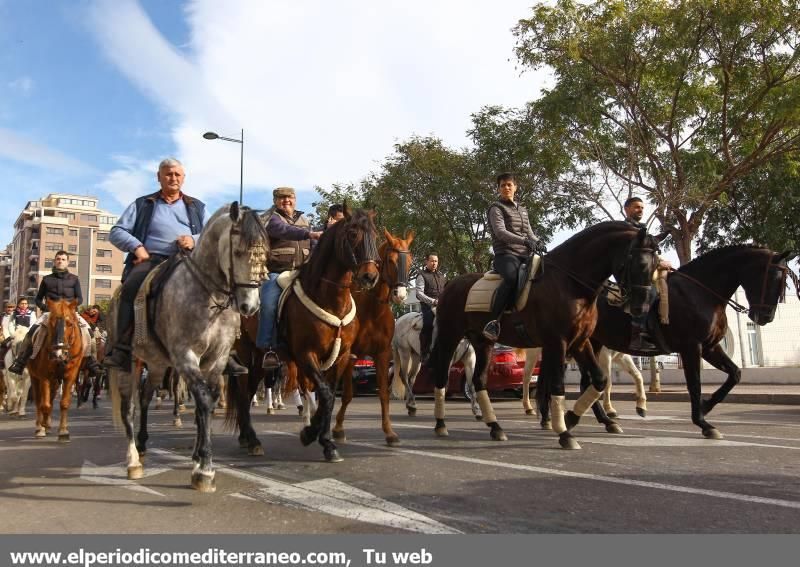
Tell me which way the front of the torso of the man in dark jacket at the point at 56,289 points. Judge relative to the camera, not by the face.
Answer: toward the camera

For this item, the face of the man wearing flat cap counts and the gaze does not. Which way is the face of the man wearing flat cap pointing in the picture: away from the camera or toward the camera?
toward the camera

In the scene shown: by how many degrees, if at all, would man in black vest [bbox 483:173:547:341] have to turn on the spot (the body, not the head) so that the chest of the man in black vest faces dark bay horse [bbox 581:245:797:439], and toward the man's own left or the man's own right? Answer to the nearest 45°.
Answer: approximately 45° to the man's own left

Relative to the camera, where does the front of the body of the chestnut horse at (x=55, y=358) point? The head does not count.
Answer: toward the camera

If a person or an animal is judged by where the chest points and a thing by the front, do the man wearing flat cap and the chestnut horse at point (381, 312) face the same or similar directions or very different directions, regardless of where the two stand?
same or similar directions

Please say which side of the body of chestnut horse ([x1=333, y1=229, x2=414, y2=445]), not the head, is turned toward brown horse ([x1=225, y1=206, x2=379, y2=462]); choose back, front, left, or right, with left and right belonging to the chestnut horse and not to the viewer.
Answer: right

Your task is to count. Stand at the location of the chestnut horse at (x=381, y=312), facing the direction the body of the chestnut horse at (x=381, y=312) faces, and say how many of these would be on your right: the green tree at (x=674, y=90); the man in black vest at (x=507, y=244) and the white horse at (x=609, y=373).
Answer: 0

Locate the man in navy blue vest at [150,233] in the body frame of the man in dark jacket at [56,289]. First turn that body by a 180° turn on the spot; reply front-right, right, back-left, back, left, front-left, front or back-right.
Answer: back

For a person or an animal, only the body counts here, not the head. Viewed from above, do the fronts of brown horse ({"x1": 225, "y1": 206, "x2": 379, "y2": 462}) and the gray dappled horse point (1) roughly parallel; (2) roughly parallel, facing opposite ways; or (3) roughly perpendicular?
roughly parallel

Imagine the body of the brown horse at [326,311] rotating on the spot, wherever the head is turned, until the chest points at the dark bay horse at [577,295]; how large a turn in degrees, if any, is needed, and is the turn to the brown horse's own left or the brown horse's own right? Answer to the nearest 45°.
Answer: approximately 45° to the brown horse's own left

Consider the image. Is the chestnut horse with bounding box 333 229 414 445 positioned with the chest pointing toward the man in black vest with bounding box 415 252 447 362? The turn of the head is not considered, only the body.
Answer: no
